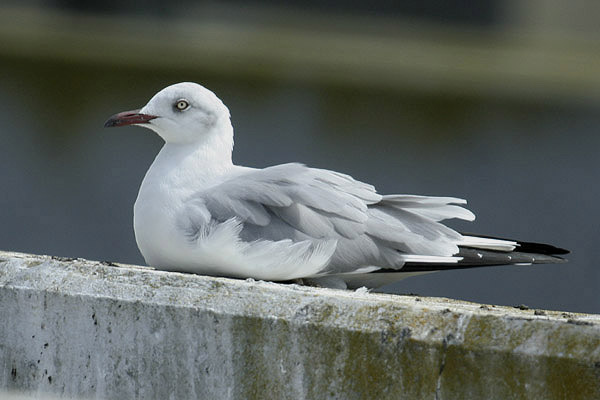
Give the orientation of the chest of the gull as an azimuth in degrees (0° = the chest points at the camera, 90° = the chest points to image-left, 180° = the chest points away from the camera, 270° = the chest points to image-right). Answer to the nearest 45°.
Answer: approximately 90°
